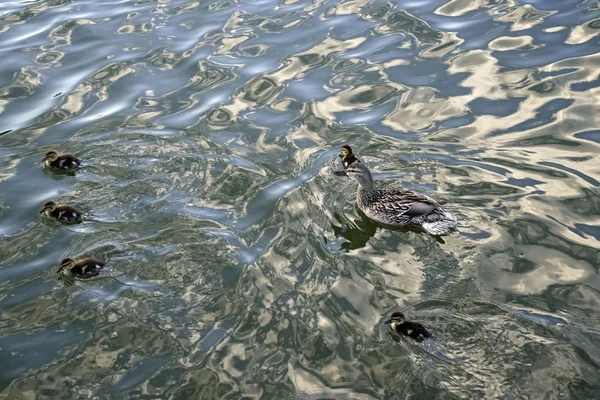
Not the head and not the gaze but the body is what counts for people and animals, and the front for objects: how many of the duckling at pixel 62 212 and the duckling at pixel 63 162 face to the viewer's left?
2

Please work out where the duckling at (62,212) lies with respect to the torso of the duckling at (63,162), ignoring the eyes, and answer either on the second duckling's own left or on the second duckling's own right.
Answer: on the second duckling's own left

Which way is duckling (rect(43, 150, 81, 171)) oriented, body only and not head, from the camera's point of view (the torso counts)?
to the viewer's left

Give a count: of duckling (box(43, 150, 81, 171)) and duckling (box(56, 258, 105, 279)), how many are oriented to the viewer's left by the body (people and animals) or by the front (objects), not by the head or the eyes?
2

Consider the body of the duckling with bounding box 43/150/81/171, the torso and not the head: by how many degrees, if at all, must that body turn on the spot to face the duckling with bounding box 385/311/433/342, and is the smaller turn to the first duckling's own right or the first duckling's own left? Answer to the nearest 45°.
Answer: approximately 135° to the first duckling's own left

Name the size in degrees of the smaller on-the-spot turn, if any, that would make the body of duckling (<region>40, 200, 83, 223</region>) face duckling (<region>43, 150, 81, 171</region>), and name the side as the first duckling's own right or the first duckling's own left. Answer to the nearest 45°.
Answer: approximately 90° to the first duckling's own right

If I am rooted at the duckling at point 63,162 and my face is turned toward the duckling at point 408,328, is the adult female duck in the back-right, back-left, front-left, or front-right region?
front-left

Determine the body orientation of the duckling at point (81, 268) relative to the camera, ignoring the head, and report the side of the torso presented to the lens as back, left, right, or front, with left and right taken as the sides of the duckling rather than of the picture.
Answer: left

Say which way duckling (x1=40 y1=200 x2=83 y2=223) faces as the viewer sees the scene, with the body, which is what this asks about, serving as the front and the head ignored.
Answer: to the viewer's left

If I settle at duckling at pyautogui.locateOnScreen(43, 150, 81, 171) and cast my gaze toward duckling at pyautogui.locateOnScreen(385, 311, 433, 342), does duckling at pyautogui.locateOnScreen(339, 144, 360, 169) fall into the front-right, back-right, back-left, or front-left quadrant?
front-left

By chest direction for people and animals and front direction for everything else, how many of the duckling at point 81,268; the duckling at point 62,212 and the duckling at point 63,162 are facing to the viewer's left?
3

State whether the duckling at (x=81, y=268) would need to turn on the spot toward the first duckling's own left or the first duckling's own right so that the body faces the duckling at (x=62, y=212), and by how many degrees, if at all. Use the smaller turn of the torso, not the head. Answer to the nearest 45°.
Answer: approximately 90° to the first duckling's own right

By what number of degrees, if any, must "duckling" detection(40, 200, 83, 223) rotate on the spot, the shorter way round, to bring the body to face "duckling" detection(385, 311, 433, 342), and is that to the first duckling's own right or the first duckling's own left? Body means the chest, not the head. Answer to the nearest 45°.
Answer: approximately 135° to the first duckling's own left
